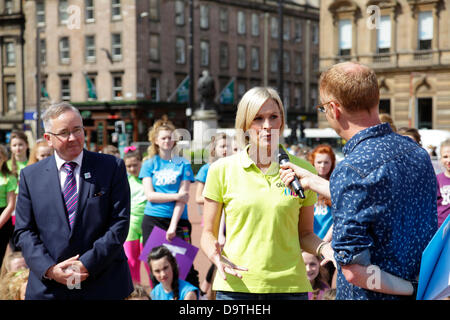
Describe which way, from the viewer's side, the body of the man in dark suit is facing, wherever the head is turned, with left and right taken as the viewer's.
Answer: facing the viewer

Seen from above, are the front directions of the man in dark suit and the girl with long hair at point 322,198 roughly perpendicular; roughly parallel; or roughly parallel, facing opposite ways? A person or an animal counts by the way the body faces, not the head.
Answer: roughly parallel

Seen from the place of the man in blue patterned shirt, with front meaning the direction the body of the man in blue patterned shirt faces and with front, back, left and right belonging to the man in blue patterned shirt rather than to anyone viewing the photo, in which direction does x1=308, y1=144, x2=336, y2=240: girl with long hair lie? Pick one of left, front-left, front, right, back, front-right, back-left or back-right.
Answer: front-right

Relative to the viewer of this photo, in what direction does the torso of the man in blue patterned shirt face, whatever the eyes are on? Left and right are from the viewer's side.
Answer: facing away from the viewer and to the left of the viewer

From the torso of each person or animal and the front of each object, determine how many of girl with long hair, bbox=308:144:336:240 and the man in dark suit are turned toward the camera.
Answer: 2

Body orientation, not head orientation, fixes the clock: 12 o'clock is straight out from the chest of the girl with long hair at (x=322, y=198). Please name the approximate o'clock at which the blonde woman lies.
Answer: The blonde woman is roughly at 12 o'clock from the girl with long hair.

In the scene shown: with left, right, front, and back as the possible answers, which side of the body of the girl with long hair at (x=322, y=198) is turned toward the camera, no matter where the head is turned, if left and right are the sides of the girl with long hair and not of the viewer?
front

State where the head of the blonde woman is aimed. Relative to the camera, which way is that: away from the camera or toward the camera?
toward the camera

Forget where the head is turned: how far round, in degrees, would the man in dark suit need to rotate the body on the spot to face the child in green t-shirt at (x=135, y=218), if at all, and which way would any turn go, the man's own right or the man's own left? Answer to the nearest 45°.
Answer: approximately 180°

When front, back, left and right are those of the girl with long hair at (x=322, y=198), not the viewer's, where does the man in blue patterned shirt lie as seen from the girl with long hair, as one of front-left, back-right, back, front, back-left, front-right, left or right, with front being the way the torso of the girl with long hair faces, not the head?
front

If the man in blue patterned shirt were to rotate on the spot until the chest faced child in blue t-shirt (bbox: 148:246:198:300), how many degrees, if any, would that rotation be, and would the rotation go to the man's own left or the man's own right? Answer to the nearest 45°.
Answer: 0° — they already face them

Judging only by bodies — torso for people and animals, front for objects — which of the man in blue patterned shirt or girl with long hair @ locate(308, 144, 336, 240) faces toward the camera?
the girl with long hair

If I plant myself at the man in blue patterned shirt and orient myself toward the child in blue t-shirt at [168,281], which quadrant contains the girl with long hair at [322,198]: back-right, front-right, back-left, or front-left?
front-right

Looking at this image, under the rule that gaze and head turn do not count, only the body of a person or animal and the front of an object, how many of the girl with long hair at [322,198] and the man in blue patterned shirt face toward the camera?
1

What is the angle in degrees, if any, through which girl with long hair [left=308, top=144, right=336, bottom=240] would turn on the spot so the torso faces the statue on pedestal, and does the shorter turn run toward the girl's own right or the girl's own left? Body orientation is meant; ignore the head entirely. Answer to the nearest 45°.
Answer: approximately 180°

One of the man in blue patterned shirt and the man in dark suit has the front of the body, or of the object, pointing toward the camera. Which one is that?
the man in dark suit

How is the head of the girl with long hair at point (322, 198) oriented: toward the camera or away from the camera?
toward the camera
